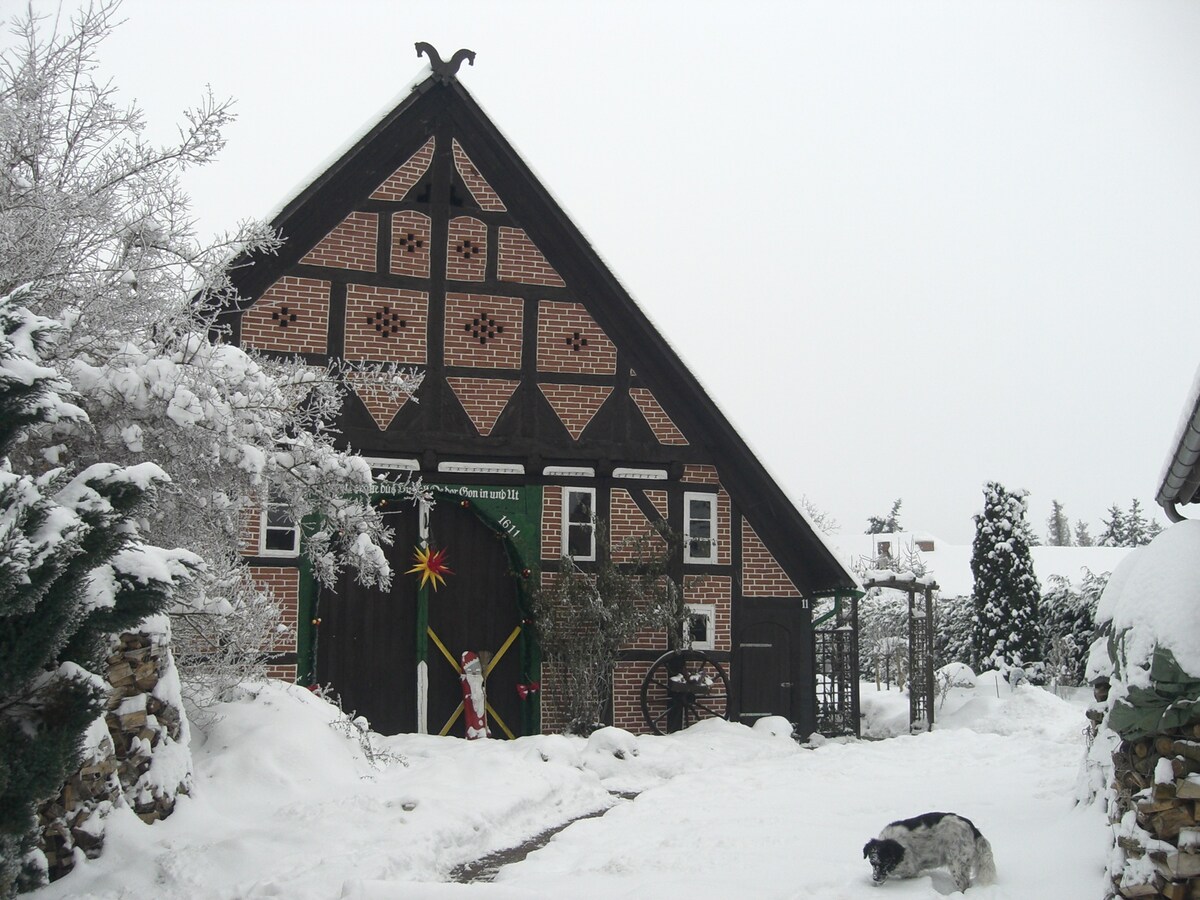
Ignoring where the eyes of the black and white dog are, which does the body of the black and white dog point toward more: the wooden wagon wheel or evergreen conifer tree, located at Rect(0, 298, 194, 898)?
the evergreen conifer tree

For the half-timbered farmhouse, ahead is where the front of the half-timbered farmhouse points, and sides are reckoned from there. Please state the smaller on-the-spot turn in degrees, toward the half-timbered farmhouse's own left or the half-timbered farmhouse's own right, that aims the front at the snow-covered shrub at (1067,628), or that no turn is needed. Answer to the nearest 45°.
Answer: approximately 135° to the half-timbered farmhouse's own left

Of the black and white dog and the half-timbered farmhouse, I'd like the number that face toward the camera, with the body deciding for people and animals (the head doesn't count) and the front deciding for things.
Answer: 1

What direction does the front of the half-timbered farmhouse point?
toward the camera

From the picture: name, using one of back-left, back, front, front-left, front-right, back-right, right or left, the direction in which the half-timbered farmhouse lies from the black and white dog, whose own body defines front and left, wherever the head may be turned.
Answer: front-right

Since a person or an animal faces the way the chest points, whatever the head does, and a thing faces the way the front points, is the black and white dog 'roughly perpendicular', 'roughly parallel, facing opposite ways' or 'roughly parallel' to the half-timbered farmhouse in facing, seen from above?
roughly perpendicular

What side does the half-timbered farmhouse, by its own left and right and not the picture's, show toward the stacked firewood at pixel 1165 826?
front

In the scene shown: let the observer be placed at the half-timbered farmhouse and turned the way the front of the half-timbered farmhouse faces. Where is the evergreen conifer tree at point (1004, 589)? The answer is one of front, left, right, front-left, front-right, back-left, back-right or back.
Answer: back-left

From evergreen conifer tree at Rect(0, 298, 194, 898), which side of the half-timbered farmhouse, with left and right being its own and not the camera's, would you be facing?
front

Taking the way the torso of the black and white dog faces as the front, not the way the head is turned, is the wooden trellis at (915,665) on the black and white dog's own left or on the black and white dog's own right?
on the black and white dog's own right

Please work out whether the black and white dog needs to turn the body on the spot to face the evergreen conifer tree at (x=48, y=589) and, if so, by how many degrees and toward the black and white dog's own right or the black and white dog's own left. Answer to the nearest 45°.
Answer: approximately 45° to the black and white dog's own left

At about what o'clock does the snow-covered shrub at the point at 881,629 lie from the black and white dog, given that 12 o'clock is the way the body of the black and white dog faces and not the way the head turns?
The snow-covered shrub is roughly at 3 o'clock from the black and white dog.

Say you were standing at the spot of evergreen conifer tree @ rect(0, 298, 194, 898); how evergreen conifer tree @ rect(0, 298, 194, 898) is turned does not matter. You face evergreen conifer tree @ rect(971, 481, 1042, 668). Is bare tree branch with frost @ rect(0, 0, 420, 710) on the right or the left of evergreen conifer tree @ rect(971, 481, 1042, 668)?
left

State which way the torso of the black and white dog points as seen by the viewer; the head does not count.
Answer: to the viewer's left

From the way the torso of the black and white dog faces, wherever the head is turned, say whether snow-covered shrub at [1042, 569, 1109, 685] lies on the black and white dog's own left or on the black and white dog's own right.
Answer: on the black and white dog's own right
